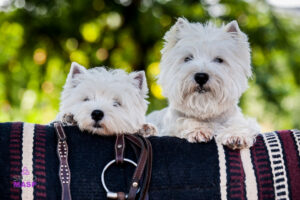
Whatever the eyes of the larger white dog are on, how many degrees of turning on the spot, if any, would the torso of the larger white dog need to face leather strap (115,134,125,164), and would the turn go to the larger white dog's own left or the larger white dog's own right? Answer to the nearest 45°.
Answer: approximately 45° to the larger white dog's own right

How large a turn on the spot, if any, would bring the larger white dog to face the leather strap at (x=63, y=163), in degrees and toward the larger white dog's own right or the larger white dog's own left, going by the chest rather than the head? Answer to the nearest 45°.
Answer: approximately 45° to the larger white dog's own right

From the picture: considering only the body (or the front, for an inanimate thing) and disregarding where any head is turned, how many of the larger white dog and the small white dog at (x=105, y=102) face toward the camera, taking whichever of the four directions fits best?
2

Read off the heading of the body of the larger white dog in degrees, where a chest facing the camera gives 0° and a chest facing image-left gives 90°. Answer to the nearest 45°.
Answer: approximately 0°

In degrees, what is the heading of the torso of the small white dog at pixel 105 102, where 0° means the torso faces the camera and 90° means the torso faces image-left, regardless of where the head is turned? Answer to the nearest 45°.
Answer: approximately 0°
